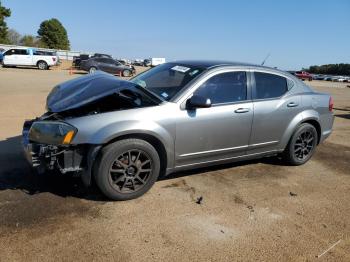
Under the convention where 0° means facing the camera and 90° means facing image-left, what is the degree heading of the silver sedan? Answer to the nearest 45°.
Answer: approximately 45°

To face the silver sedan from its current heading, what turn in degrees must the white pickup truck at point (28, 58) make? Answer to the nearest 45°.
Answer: approximately 90° to its left

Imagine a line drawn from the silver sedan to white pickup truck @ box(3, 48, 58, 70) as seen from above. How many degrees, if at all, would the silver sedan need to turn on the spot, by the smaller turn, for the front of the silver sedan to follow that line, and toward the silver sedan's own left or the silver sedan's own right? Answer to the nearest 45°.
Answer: approximately 90° to the silver sedan's own right

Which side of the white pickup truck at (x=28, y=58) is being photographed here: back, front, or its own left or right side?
left

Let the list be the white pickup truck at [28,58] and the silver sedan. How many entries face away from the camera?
0
